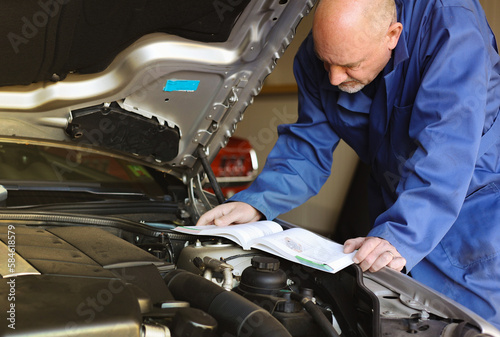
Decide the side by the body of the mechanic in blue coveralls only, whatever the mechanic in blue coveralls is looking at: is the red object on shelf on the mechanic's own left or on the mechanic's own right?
on the mechanic's own right

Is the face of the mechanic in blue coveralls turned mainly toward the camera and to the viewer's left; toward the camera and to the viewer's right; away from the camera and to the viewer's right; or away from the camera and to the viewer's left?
toward the camera and to the viewer's left

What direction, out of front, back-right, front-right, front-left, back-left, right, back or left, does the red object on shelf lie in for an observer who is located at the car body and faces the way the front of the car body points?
back-left

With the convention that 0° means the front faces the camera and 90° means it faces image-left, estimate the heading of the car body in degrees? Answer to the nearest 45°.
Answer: approximately 315°

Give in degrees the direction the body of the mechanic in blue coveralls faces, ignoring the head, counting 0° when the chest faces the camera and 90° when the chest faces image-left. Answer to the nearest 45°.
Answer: approximately 45°
